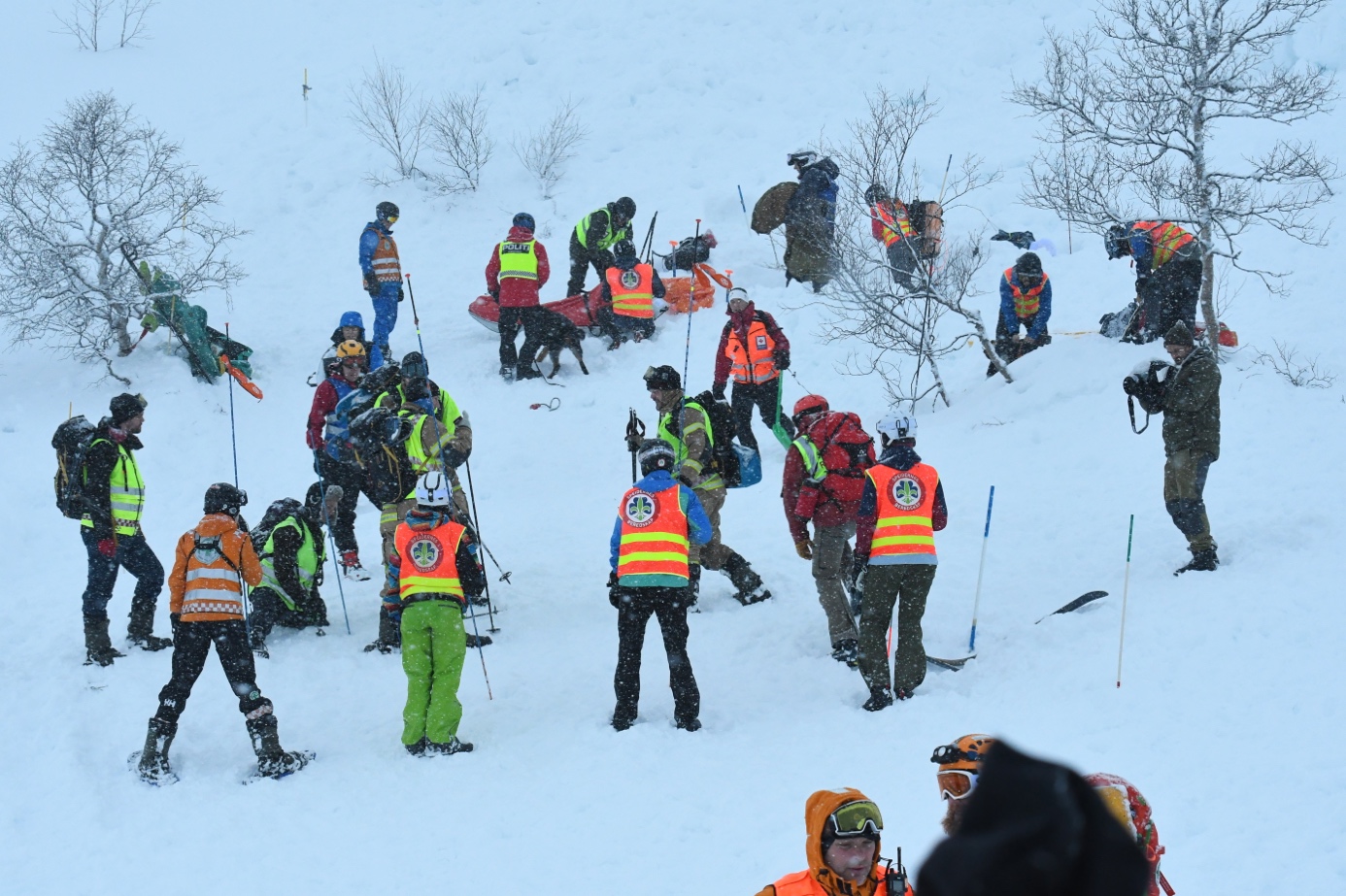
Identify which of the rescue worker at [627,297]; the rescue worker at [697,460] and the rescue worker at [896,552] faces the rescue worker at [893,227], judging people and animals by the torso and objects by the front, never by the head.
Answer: the rescue worker at [896,552]

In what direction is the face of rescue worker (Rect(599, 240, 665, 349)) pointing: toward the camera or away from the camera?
away from the camera

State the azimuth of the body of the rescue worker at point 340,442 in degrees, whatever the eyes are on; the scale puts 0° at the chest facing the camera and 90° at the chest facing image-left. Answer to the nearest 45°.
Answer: approximately 315°

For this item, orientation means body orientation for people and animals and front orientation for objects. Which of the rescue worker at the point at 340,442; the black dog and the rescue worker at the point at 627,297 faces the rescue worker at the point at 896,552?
the rescue worker at the point at 340,442

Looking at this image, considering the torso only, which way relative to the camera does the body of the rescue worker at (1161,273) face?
to the viewer's left

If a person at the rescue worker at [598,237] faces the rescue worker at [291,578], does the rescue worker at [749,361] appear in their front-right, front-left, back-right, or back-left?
front-left

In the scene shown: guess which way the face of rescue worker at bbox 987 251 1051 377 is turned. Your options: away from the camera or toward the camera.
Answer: toward the camera

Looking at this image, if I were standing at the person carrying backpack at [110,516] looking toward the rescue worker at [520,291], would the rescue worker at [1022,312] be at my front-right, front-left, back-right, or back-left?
front-right

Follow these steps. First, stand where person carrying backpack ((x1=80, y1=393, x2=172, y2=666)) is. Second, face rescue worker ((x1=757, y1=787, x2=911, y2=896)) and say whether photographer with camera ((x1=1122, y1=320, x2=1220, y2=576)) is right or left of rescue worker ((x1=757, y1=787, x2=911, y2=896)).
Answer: left

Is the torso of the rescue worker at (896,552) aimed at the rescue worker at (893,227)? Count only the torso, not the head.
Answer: yes

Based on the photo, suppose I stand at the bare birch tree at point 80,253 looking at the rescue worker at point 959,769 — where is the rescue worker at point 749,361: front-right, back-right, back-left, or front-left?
front-left

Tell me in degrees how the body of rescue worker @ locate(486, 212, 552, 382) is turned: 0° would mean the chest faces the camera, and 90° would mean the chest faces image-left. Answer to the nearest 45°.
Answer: approximately 180°

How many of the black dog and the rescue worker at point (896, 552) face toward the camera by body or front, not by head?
0

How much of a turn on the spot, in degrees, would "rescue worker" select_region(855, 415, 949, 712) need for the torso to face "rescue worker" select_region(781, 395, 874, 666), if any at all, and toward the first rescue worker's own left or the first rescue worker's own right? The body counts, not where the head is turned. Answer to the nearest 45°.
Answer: approximately 45° to the first rescue worker's own left

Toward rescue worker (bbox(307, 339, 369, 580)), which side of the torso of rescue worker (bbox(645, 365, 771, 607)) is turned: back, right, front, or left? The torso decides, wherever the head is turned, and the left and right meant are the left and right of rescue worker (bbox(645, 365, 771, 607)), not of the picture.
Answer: front

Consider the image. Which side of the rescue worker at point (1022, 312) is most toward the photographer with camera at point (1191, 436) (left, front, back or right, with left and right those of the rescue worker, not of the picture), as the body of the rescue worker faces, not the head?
front
